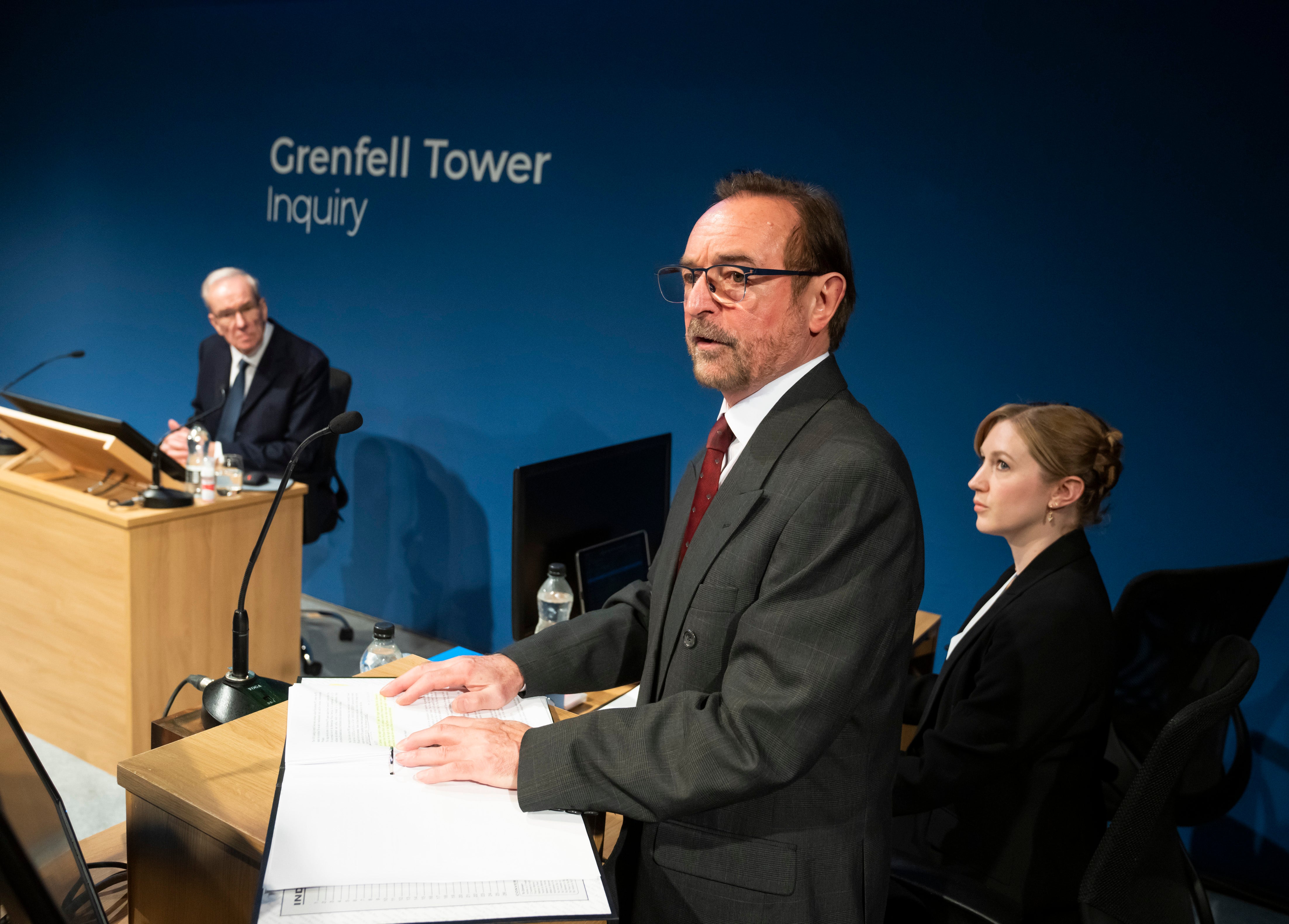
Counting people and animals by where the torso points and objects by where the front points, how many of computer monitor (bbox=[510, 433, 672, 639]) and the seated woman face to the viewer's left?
1

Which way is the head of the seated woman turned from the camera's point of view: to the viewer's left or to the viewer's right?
to the viewer's left

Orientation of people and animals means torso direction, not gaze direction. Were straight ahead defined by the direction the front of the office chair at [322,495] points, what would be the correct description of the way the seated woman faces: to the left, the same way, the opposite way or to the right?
to the right

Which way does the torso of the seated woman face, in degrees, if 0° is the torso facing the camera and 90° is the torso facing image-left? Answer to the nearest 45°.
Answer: approximately 90°
